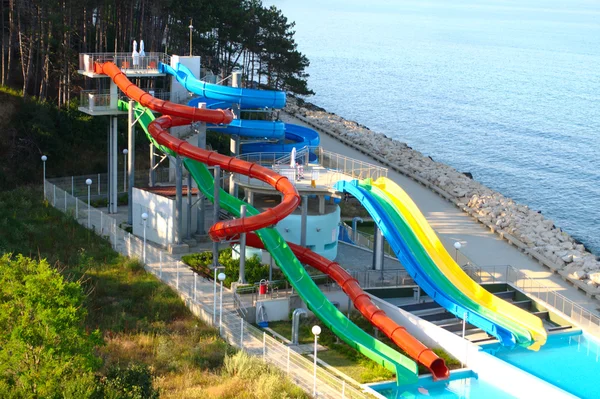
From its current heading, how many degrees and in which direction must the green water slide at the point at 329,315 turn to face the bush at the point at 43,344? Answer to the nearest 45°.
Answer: approximately 90° to its right

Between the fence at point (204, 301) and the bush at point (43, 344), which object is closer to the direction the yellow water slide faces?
the bush

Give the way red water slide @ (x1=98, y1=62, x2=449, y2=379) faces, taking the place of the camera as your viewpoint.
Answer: facing the viewer and to the right of the viewer

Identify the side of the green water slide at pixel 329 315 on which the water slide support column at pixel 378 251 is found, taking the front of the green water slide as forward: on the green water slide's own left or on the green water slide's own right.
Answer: on the green water slide's own left

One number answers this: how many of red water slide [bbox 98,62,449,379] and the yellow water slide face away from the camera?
0

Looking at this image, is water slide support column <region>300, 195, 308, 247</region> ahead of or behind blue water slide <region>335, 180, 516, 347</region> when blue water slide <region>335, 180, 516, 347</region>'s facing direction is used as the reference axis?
behind

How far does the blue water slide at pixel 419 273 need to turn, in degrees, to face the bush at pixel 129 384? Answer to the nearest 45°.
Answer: approximately 90° to its right

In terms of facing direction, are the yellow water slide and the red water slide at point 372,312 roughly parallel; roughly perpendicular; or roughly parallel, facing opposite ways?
roughly parallel

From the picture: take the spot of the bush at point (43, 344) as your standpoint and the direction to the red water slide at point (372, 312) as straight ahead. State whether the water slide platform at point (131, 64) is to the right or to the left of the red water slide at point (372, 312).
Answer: left

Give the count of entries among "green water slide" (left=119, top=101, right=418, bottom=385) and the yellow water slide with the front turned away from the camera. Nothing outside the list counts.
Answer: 0

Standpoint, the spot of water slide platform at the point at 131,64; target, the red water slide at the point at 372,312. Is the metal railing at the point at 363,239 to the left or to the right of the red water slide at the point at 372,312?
left

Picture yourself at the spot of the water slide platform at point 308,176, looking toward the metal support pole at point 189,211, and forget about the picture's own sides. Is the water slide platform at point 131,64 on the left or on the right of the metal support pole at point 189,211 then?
right
